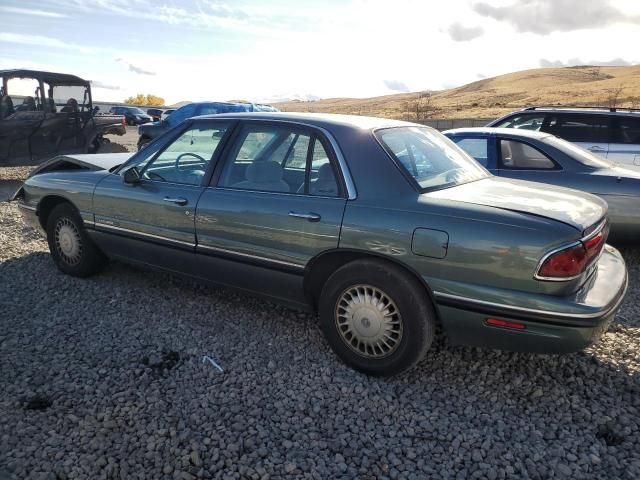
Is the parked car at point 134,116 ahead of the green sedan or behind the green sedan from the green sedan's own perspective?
ahead

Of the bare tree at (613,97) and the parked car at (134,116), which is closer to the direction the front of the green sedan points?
the parked car

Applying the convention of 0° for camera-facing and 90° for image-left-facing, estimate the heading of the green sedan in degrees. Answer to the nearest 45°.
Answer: approximately 135°

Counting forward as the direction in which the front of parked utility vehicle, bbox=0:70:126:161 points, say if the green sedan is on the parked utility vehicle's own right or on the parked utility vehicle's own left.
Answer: on the parked utility vehicle's own left

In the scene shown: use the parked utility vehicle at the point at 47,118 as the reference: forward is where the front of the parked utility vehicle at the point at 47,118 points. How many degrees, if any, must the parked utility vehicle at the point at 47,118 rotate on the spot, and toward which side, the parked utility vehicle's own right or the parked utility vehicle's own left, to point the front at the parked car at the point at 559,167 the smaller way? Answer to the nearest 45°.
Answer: approximately 135° to the parked utility vehicle's own left

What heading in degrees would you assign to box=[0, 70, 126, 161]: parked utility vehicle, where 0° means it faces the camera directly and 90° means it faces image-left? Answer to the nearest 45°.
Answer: approximately 90°

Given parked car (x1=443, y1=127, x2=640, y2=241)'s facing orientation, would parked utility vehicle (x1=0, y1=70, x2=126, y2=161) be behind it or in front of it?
in front

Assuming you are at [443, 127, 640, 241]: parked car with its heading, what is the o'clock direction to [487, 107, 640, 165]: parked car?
[487, 107, 640, 165]: parked car is roughly at 2 o'clock from [443, 127, 640, 241]: parked car.

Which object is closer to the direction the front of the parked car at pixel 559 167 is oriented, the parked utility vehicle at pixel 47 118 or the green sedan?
the parked utility vehicle

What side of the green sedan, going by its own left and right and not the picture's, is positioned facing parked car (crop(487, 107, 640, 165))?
right

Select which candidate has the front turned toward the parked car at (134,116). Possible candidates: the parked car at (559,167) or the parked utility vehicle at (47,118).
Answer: the parked car at (559,167)
